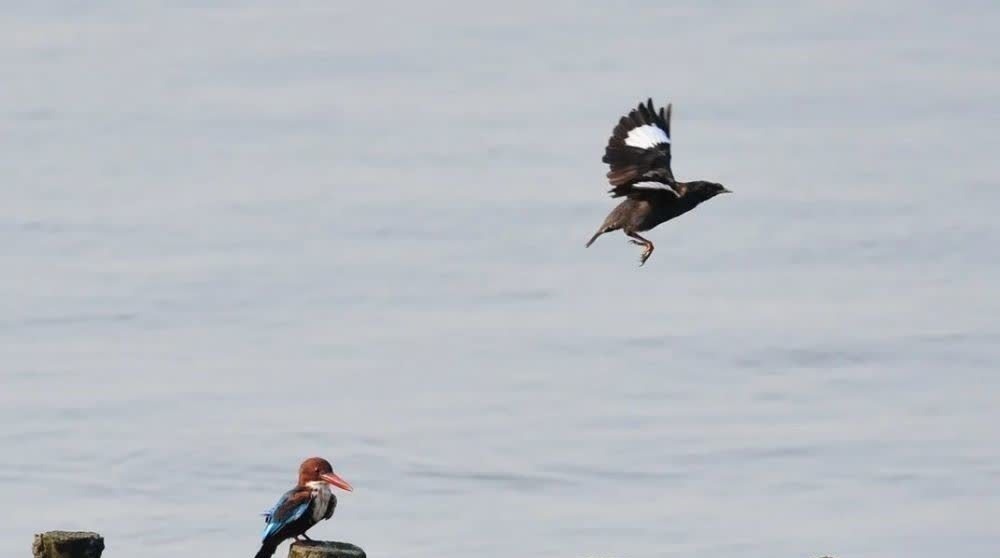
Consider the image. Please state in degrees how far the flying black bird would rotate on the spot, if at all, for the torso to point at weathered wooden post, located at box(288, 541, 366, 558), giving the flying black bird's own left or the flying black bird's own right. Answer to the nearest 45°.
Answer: approximately 180°

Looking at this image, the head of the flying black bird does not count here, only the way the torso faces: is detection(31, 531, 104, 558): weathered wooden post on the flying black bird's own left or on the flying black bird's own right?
on the flying black bird's own right

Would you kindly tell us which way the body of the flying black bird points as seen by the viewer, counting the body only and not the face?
to the viewer's right
